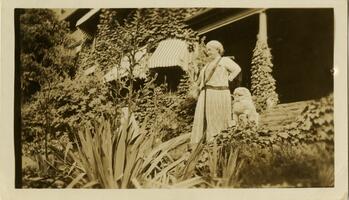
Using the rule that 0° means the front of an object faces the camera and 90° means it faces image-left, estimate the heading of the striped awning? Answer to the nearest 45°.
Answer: approximately 45°
